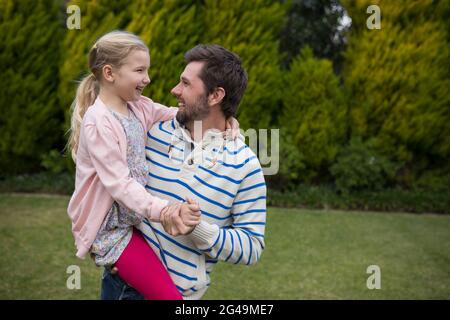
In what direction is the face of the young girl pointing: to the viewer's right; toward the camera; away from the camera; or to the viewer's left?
to the viewer's right

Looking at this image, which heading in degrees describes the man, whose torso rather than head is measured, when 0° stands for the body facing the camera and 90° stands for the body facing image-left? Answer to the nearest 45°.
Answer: approximately 45°

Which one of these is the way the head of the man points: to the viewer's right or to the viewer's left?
to the viewer's left
